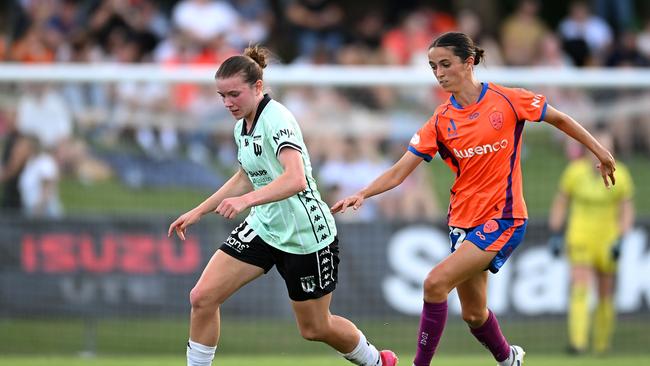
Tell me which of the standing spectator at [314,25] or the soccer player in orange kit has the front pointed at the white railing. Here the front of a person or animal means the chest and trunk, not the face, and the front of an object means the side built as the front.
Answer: the standing spectator

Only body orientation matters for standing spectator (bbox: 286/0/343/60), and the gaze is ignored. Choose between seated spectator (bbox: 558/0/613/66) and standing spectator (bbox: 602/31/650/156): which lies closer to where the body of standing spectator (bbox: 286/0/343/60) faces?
the standing spectator

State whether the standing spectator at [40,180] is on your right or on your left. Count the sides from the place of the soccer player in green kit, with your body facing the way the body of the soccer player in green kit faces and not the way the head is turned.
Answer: on your right

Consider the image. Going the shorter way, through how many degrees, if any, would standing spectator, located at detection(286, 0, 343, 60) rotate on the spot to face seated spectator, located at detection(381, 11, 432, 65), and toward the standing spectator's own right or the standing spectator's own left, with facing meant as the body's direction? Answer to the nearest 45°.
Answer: approximately 90° to the standing spectator's own left
